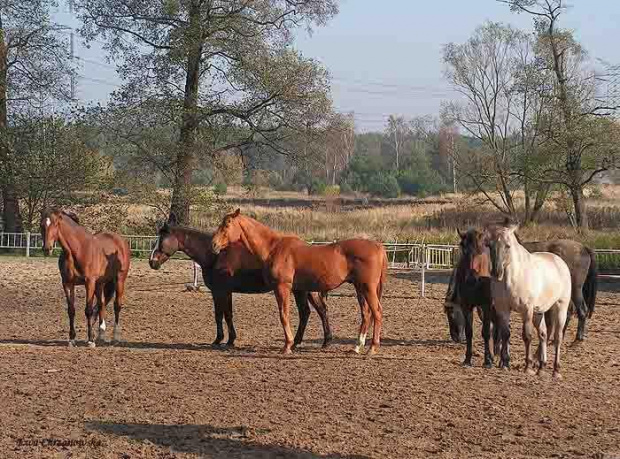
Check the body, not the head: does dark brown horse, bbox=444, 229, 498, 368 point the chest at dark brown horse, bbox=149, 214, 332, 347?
no

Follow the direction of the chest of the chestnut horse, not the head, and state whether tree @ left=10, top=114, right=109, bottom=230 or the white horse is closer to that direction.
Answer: the tree

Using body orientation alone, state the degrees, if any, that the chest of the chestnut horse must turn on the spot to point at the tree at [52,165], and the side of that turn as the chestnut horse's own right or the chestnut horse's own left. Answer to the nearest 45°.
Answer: approximately 45° to the chestnut horse's own right

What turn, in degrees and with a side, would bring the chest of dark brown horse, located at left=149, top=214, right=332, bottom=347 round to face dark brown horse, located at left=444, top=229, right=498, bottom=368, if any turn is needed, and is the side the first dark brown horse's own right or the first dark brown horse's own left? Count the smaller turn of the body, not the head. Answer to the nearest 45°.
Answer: approximately 135° to the first dark brown horse's own left

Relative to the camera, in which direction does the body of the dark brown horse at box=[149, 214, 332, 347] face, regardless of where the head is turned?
to the viewer's left

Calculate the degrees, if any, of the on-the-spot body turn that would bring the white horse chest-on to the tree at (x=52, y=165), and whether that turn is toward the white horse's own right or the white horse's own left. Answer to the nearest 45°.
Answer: approximately 90° to the white horse's own right

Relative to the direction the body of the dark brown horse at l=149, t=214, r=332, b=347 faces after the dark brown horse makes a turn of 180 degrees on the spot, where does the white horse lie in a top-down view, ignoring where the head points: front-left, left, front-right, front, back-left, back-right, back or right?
front-right

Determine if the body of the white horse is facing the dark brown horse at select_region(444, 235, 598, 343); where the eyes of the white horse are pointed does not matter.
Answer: no

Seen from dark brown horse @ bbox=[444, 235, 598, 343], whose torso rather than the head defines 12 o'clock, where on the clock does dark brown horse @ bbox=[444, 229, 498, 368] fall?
dark brown horse @ bbox=[444, 229, 498, 368] is roughly at 10 o'clock from dark brown horse @ bbox=[444, 235, 598, 343].

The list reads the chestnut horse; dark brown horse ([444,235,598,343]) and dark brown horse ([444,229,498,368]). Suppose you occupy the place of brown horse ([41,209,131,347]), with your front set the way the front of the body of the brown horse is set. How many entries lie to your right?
0

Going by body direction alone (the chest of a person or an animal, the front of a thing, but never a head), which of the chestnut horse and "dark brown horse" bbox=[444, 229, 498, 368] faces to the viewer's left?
the chestnut horse

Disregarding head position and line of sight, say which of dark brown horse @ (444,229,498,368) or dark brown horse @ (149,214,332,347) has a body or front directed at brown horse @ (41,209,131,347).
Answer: dark brown horse @ (149,214,332,347)

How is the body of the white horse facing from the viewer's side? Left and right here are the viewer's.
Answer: facing the viewer and to the left of the viewer

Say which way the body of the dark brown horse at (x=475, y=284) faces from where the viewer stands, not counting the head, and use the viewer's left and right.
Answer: facing the viewer

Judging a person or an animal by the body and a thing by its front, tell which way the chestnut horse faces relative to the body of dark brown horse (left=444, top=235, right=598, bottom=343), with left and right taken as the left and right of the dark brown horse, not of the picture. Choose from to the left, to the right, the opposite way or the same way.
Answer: the same way

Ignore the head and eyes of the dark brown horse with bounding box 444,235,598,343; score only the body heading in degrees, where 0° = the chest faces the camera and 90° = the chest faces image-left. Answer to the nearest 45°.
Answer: approximately 90°

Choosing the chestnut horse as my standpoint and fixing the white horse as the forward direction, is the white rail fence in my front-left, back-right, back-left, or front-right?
back-left

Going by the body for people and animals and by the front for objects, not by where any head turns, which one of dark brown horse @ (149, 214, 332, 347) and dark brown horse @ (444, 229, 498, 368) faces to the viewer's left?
dark brown horse @ (149, 214, 332, 347)

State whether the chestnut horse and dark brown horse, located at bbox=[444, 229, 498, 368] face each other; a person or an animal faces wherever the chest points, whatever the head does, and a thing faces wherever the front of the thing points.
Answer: no

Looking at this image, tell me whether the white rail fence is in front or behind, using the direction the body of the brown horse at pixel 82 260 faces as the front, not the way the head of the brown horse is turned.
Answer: behind

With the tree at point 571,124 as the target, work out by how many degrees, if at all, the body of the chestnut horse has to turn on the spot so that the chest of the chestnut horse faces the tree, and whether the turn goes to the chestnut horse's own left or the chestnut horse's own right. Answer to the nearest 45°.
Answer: approximately 135° to the chestnut horse's own right

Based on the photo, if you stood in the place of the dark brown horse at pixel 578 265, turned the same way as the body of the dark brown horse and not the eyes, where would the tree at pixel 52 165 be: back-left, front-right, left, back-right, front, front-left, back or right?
front-right
